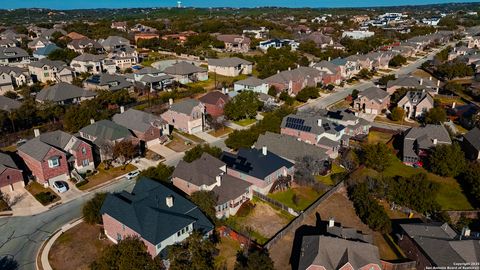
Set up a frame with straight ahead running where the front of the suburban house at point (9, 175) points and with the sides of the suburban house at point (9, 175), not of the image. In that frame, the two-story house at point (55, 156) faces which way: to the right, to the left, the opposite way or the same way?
the same way

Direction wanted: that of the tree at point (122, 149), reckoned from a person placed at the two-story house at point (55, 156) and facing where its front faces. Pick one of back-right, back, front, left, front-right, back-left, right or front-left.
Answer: front-left

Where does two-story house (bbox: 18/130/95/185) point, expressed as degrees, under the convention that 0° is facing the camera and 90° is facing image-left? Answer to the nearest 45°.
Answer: approximately 315°

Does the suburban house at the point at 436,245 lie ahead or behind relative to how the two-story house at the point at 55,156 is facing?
ahead

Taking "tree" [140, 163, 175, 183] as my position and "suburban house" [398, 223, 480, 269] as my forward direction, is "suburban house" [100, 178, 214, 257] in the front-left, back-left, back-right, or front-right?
front-right

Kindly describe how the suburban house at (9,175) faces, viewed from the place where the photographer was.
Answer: facing the viewer and to the right of the viewer

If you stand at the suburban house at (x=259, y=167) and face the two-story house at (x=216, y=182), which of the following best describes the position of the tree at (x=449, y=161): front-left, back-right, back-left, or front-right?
back-left

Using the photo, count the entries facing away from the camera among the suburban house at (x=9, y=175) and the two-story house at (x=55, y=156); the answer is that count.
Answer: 0

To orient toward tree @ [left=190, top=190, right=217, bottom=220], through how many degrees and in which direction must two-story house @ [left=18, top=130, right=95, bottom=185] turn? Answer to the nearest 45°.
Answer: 0° — it already faces it

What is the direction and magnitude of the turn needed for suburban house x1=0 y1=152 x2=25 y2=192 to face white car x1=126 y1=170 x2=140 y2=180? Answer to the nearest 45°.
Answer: approximately 45° to its left

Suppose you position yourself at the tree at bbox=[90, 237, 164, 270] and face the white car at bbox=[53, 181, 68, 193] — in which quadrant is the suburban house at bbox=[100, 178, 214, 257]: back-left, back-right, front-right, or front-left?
front-right

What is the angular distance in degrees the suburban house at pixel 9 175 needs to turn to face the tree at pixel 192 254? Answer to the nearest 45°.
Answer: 0° — it already faces it
